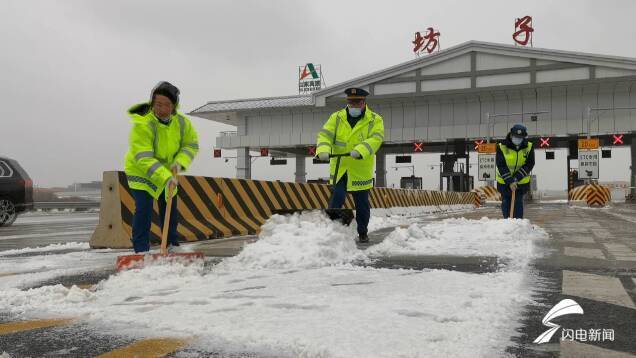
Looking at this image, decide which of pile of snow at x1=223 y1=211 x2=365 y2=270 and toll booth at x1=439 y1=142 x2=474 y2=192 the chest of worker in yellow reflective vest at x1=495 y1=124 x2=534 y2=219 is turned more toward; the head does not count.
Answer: the pile of snow

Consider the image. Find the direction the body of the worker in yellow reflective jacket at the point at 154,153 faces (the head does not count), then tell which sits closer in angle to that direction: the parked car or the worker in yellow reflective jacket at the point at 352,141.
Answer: the worker in yellow reflective jacket

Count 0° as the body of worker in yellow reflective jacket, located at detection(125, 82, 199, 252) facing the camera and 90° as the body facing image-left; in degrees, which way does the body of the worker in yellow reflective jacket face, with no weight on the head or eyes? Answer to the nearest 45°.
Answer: approximately 315°

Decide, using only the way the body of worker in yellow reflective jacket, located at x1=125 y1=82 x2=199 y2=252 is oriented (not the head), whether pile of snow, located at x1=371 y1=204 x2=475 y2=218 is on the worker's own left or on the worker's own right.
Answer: on the worker's own left

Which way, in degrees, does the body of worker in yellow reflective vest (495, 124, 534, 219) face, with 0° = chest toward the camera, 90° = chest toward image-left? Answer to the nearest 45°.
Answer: approximately 0°

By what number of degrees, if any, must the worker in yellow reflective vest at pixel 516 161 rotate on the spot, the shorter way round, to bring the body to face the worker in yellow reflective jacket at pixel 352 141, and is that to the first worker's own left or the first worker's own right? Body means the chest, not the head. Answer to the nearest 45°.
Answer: approximately 45° to the first worker's own right
